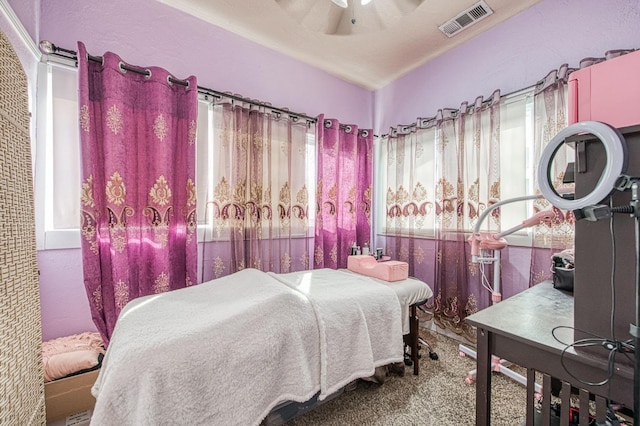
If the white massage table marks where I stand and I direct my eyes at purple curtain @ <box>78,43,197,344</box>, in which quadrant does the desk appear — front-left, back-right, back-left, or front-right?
back-right

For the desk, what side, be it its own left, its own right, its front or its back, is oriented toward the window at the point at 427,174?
right

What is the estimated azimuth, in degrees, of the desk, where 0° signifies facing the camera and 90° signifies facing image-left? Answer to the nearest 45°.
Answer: approximately 45°

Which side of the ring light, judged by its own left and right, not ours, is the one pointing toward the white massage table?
front

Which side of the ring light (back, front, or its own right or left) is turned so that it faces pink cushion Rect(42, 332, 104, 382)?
front

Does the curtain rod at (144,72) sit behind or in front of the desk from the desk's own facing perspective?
in front

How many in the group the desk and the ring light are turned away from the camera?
0

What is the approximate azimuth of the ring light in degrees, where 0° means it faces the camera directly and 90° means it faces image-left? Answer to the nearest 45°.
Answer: approximately 45°

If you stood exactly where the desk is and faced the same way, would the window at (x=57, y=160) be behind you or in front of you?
in front

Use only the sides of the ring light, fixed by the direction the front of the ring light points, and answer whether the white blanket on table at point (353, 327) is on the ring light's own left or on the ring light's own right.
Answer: on the ring light's own right

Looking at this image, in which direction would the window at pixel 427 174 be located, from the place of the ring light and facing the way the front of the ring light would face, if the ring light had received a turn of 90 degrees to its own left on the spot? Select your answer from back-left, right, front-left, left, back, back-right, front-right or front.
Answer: back
